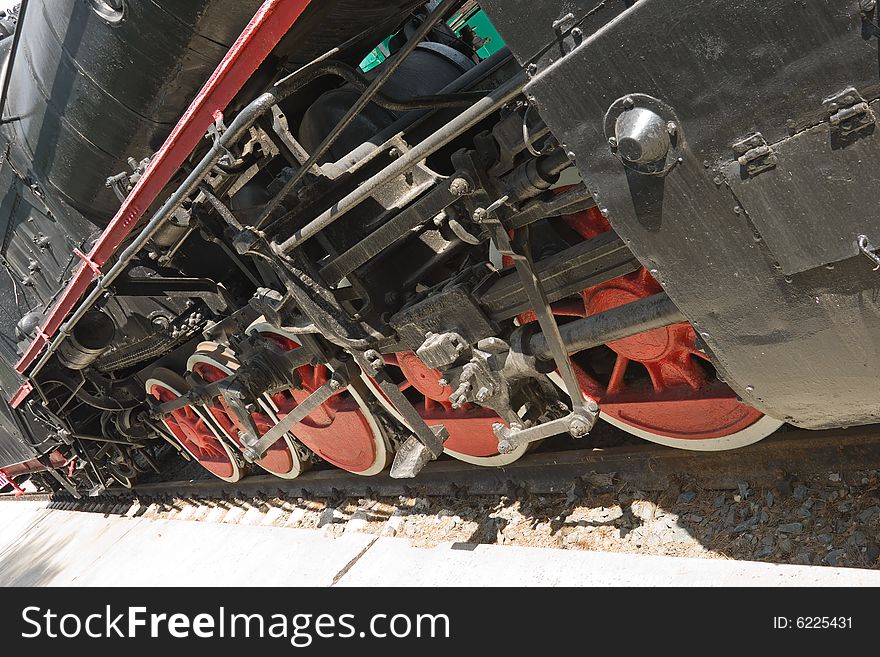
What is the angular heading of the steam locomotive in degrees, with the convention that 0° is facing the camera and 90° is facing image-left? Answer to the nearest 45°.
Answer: approximately 315°
